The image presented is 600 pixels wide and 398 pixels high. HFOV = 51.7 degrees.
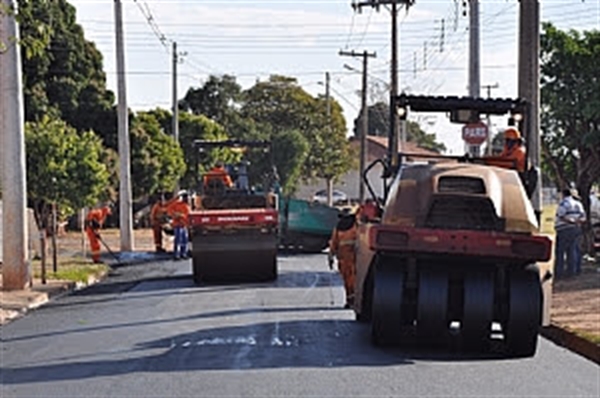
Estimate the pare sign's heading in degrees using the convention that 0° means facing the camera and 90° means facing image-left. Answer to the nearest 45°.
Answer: approximately 0°

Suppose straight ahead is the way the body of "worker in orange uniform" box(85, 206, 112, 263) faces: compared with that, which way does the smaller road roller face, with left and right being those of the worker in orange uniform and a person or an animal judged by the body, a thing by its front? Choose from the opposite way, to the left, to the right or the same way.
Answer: to the right

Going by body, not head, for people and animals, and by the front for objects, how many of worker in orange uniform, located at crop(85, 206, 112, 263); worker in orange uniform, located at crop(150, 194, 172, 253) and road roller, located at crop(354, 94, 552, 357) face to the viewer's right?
2

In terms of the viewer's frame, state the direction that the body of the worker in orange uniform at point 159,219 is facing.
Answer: to the viewer's right

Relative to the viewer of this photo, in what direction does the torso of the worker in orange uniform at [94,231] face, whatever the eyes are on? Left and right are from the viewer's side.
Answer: facing to the right of the viewer

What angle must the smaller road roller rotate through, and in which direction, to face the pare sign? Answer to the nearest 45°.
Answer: approximately 90° to its left
